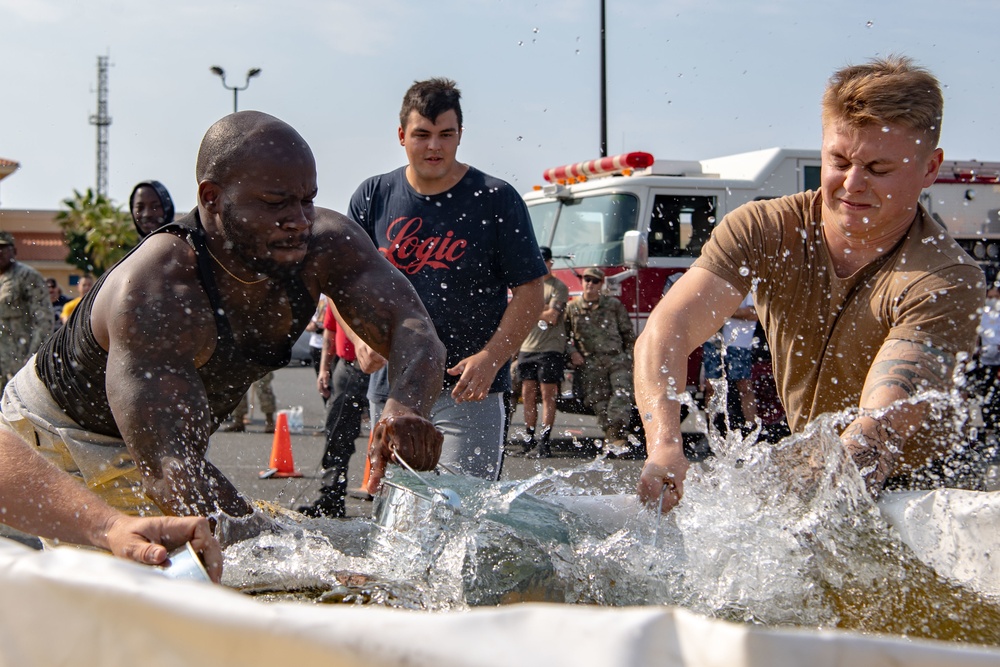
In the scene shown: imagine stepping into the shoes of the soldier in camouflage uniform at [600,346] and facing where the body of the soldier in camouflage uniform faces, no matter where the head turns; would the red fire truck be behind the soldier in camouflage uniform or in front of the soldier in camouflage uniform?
behind

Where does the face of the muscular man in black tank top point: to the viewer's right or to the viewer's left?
to the viewer's right

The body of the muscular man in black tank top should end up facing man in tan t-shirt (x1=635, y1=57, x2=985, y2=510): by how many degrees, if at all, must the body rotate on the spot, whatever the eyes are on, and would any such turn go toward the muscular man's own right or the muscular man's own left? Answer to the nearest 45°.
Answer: approximately 45° to the muscular man's own left

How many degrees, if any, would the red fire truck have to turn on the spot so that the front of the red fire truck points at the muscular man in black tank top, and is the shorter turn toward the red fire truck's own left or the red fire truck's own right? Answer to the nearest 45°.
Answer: approximately 45° to the red fire truck's own left

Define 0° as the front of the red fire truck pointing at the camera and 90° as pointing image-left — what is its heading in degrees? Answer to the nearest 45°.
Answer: approximately 45°

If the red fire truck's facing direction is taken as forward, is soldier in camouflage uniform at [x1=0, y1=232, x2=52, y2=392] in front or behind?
in front

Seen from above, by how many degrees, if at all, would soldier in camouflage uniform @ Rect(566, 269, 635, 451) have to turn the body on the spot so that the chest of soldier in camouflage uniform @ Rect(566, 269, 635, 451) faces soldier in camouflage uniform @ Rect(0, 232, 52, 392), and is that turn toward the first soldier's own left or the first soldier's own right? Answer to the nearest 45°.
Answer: approximately 90° to the first soldier's own right
